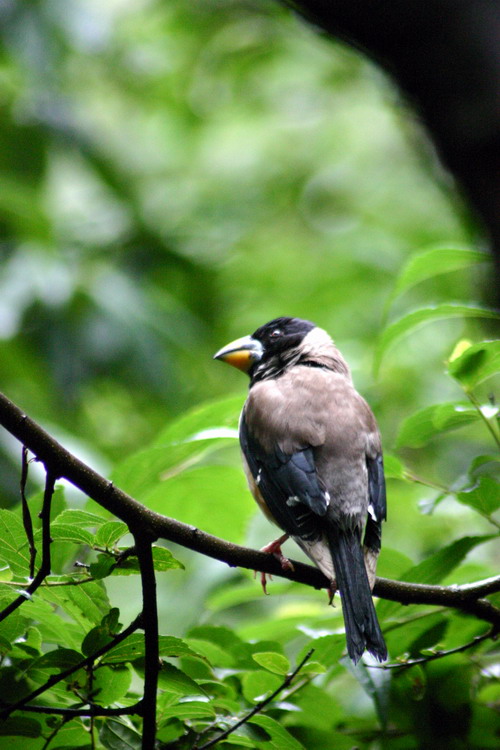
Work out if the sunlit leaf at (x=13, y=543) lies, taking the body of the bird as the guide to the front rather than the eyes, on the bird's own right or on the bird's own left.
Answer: on the bird's own left

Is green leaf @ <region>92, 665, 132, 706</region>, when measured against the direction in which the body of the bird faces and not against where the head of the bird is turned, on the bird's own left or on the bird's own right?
on the bird's own left

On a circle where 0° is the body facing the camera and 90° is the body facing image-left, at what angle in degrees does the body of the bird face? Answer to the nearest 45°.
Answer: approximately 135°
